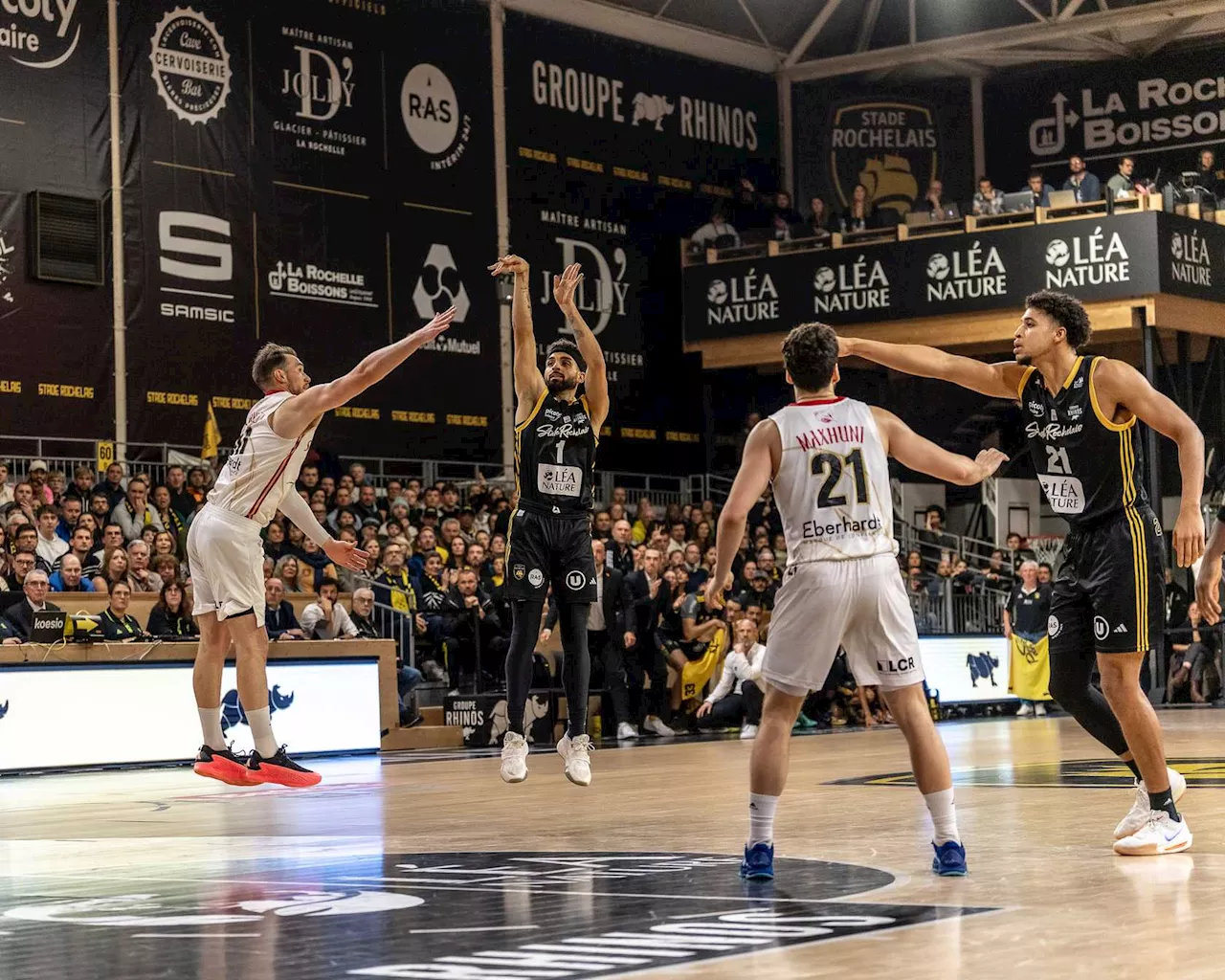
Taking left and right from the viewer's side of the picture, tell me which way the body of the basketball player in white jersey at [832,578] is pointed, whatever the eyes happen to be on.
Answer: facing away from the viewer

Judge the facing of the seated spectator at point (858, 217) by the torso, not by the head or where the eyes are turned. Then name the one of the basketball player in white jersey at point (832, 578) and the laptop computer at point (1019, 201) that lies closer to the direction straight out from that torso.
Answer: the basketball player in white jersey

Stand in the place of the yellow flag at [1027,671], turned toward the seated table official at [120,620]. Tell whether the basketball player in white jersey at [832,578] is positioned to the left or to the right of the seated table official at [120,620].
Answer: left

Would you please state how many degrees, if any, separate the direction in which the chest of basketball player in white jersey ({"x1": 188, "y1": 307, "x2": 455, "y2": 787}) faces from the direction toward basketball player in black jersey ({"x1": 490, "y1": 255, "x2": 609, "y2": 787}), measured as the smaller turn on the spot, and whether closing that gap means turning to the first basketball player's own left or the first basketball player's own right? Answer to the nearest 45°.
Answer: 0° — they already face them

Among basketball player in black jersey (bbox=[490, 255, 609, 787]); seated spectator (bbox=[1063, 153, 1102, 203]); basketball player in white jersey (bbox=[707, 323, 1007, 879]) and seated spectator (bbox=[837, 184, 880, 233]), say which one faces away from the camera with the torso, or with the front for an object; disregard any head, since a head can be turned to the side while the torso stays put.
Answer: the basketball player in white jersey

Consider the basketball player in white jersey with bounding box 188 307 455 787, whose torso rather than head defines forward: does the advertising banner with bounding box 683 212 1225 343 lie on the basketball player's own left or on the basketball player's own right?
on the basketball player's own left

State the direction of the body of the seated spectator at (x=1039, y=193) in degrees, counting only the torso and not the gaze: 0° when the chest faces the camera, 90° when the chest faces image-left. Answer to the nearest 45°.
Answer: approximately 45°

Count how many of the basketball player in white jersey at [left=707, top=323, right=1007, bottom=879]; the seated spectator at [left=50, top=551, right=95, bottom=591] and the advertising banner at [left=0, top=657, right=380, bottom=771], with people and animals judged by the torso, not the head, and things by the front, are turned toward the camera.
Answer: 2

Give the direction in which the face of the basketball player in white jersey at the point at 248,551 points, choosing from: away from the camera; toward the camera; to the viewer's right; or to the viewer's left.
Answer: to the viewer's right

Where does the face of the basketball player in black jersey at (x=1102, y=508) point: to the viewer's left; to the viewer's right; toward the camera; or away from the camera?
to the viewer's left

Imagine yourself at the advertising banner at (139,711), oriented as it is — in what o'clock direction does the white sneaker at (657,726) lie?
The white sneaker is roughly at 8 o'clock from the advertising banner.

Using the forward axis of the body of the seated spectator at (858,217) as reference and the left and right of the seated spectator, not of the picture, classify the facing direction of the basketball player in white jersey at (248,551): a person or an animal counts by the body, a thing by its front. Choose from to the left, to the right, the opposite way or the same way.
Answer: to the left

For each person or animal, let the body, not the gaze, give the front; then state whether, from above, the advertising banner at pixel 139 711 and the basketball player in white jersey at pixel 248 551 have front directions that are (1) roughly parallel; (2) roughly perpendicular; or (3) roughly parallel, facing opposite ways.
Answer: roughly perpendicular

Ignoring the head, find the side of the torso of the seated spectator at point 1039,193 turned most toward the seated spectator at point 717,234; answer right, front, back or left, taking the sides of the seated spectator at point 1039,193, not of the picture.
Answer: right

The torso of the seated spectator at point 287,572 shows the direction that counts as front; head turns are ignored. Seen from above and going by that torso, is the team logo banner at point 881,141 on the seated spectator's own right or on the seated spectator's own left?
on the seated spectator's own left

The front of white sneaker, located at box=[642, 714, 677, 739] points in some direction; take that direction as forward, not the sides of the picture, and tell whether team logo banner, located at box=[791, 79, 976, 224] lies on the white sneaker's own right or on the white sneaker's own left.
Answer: on the white sneaker's own left
